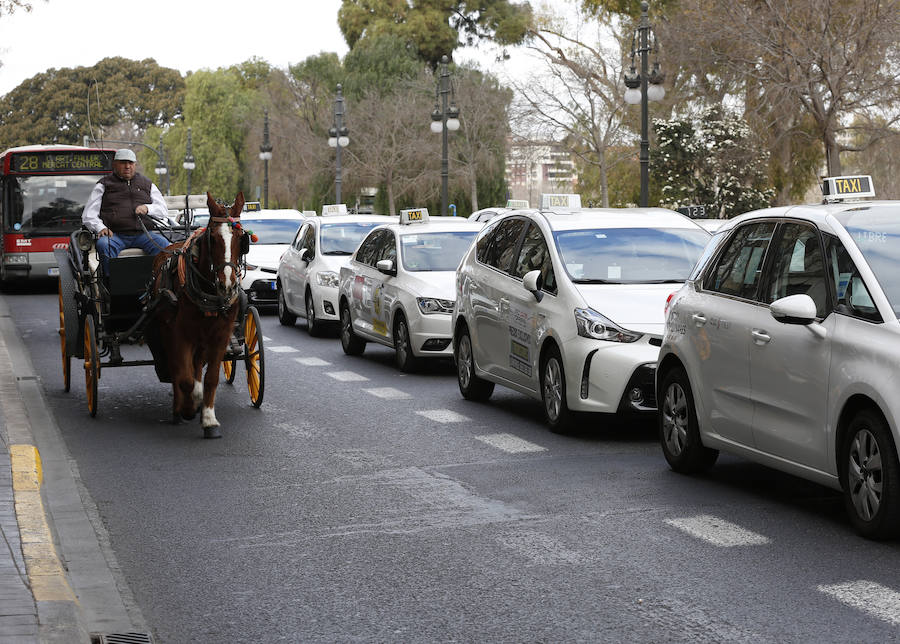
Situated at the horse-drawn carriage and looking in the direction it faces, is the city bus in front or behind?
behind

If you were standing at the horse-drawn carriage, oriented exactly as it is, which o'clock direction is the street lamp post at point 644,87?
The street lamp post is roughly at 7 o'clock from the horse-drawn carriage.

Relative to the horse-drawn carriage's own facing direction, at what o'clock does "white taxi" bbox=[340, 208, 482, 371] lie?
The white taxi is roughly at 7 o'clock from the horse-drawn carriage.

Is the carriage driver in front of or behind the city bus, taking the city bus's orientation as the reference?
in front

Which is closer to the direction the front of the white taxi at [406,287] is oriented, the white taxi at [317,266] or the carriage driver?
the carriage driver

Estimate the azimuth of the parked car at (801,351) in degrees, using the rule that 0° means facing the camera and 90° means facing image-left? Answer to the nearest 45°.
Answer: approximately 315°

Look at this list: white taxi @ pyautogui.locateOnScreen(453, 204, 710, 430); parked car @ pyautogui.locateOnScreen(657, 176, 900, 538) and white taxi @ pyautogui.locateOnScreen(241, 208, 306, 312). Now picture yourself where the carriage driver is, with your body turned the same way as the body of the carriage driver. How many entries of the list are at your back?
1

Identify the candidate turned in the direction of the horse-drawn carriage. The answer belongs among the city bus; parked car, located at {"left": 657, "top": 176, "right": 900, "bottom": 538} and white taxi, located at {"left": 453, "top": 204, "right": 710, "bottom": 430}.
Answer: the city bus

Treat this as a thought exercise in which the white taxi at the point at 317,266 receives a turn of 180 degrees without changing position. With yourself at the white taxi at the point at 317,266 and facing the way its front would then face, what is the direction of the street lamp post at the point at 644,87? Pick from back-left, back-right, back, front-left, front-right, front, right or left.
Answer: right

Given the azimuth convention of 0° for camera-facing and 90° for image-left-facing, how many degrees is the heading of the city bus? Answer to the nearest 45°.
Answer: approximately 0°

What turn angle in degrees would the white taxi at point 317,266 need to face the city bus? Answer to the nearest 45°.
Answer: approximately 180°

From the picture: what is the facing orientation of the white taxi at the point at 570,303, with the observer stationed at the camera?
facing the viewer and to the right of the viewer

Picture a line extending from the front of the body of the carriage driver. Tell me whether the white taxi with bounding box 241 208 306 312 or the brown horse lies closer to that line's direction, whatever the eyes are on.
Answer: the brown horse
